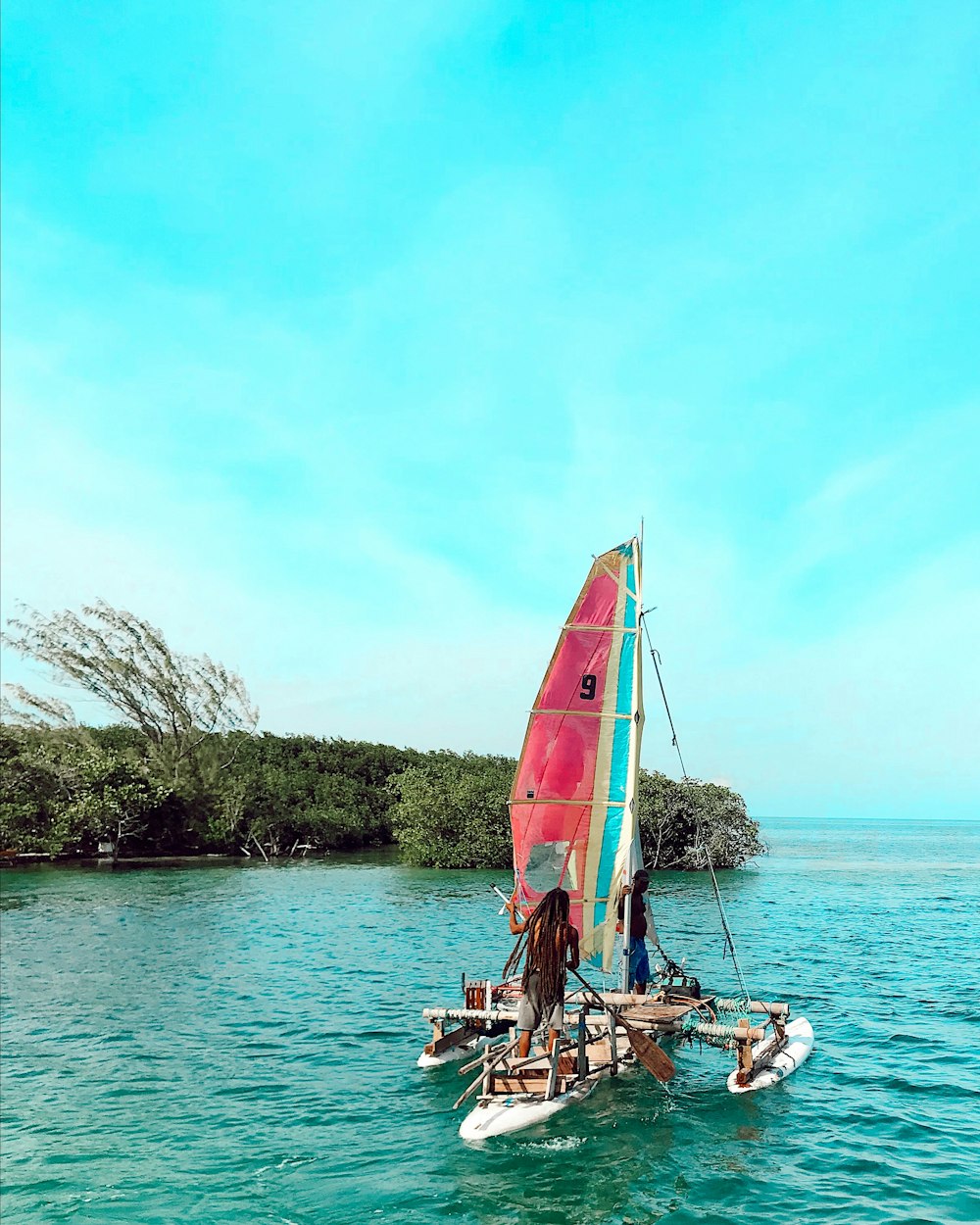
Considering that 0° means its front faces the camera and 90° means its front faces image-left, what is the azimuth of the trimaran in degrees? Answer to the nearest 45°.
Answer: approximately 225°

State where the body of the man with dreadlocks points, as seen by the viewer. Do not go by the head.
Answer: away from the camera

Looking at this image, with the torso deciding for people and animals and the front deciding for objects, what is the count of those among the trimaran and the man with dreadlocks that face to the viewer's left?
0

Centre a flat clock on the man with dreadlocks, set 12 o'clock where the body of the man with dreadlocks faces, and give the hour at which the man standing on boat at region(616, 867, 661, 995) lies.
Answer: The man standing on boat is roughly at 1 o'clock from the man with dreadlocks.

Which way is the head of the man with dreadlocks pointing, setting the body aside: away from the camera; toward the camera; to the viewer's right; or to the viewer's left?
away from the camera
